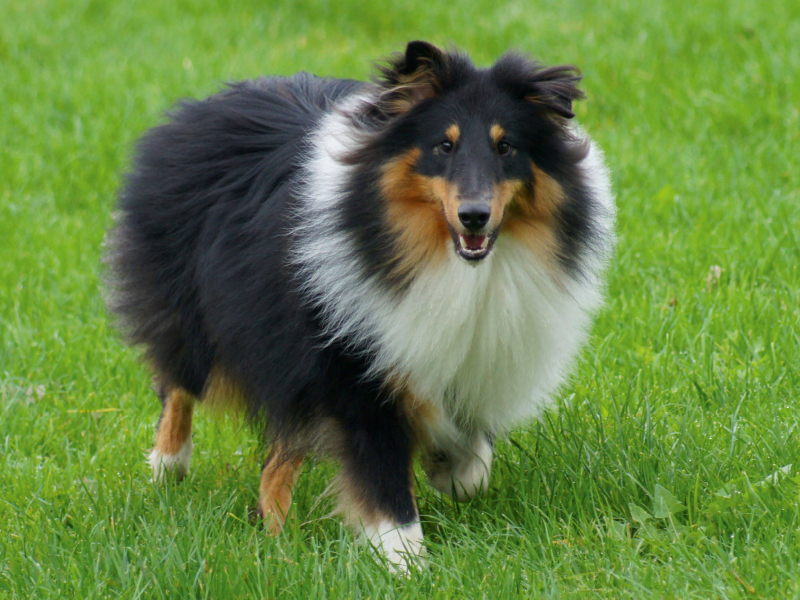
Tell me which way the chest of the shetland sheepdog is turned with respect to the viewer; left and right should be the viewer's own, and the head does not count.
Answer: facing the viewer and to the right of the viewer
